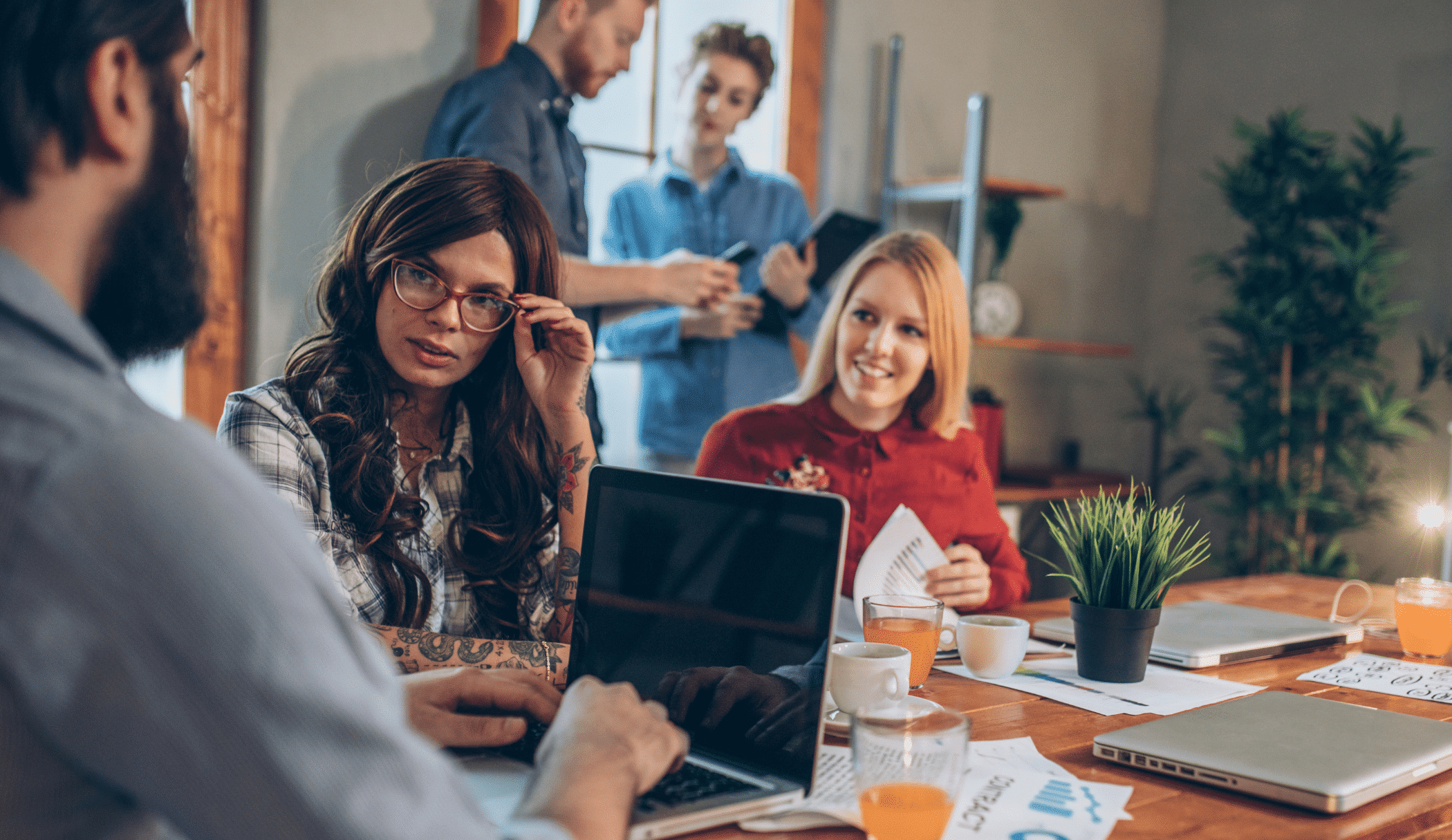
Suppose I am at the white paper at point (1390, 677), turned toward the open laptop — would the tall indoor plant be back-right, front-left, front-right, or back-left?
back-right

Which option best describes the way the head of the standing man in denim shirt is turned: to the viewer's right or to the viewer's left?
to the viewer's right

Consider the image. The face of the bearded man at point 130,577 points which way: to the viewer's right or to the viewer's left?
to the viewer's right

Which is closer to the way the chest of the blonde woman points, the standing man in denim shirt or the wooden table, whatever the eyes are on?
the wooden table

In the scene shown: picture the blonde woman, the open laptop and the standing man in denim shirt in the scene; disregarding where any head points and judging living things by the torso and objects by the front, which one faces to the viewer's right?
the standing man in denim shirt
